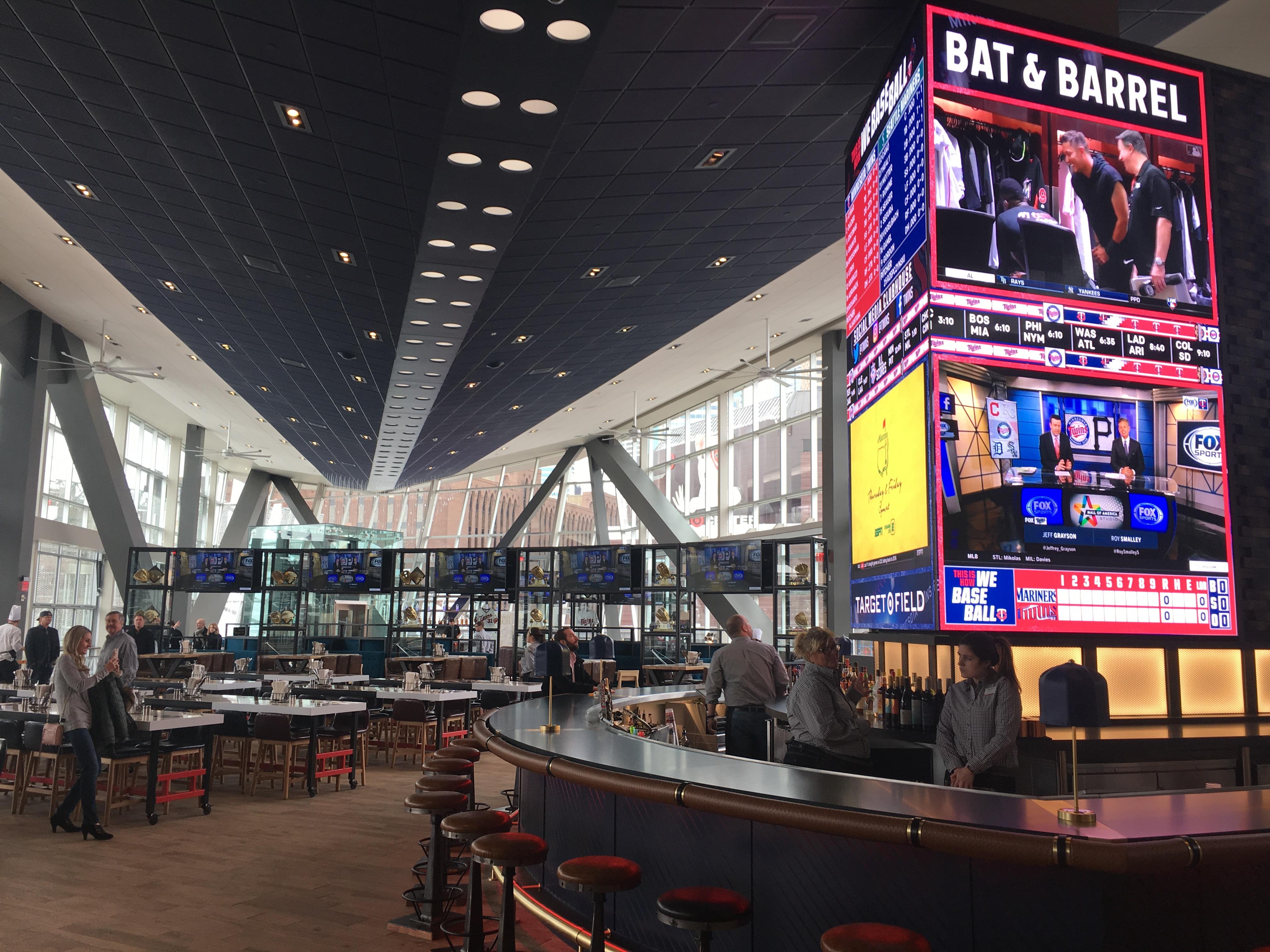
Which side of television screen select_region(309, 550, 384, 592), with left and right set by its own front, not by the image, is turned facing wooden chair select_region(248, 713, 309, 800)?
front

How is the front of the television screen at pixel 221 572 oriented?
toward the camera

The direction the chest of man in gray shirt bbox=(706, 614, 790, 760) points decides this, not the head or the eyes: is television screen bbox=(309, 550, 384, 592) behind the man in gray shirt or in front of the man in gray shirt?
in front

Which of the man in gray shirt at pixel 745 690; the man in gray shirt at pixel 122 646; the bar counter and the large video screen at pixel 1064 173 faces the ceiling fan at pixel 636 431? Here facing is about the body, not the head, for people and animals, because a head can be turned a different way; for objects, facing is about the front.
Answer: the man in gray shirt at pixel 745 690

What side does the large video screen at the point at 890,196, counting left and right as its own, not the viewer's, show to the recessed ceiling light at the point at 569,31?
front

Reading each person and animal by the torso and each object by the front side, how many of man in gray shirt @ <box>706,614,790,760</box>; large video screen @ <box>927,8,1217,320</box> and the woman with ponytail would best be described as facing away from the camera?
1

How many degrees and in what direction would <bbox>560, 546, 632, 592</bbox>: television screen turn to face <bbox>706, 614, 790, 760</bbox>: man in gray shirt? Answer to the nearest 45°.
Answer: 0° — it already faces them

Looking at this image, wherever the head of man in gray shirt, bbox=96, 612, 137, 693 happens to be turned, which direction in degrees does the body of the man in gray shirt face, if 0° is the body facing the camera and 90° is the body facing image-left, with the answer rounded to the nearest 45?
approximately 45°

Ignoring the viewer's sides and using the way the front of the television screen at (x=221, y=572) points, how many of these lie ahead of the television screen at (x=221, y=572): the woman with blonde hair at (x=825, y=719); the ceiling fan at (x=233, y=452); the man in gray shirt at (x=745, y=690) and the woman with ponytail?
3

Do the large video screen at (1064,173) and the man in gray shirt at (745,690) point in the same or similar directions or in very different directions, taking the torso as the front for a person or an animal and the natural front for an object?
very different directions

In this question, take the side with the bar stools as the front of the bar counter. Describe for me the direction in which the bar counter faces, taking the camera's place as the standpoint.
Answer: facing the viewer and to the left of the viewer

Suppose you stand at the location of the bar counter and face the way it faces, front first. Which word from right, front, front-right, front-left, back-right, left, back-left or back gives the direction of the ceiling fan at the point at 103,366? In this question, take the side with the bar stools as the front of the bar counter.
right
